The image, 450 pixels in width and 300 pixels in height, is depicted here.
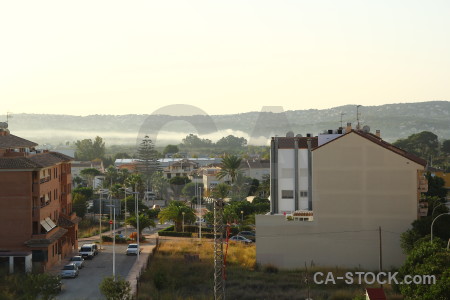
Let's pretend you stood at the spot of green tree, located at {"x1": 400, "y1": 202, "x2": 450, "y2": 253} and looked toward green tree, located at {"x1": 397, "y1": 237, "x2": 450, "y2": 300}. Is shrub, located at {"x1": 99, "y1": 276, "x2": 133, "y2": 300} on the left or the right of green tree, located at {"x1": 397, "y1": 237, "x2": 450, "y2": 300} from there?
right
